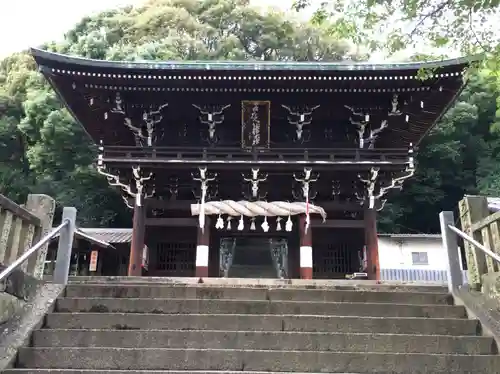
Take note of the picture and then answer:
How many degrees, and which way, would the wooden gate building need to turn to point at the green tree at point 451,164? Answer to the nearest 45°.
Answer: approximately 135° to its left

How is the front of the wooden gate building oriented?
toward the camera

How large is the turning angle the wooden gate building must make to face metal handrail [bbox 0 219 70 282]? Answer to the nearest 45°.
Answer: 0° — it already faces it

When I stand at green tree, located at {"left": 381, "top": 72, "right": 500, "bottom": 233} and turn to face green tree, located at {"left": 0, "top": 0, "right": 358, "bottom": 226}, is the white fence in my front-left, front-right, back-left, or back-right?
front-left

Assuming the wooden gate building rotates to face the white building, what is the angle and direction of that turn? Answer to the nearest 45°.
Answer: approximately 135° to its left

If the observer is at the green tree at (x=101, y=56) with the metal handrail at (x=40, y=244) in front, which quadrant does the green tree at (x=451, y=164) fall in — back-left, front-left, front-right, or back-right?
front-left

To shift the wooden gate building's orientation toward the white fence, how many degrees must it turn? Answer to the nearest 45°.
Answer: approximately 135° to its left

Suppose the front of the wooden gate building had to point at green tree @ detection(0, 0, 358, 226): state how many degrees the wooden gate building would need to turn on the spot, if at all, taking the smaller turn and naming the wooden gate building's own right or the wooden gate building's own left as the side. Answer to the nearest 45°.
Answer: approximately 135° to the wooden gate building's own right

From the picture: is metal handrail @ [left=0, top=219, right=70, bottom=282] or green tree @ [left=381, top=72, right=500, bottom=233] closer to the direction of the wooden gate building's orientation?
the metal handrail

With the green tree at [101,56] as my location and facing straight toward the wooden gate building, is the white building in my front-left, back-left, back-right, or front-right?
front-left

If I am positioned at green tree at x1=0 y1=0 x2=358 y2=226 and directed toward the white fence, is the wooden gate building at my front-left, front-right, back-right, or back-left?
front-right
